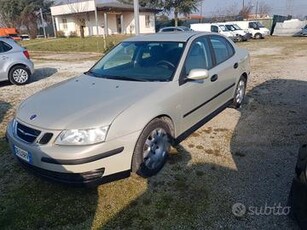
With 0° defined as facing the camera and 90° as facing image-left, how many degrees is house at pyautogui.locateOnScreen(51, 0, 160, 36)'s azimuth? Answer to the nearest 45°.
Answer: approximately 0°

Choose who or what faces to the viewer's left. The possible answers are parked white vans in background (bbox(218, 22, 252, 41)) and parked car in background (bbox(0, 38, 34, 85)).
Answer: parked car in background (bbox(0, 38, 34, 85))

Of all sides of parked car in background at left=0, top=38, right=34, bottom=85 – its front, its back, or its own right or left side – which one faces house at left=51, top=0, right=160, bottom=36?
right

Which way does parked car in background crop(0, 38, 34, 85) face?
to the viewer's left

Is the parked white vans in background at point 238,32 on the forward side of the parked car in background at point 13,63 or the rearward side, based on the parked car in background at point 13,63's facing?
on the rearward side

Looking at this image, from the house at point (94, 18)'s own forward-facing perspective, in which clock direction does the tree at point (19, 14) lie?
The tree is roughly at 4 o'clock from the house.

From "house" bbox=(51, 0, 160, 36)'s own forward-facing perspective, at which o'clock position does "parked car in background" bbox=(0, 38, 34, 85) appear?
The parked car in background is roughly at 12 o'clock from the house.

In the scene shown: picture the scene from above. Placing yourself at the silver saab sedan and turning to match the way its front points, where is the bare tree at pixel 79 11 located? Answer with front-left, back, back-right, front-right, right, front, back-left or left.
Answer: back-right

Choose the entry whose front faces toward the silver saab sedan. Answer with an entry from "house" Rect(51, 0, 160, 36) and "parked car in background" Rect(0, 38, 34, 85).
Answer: the house

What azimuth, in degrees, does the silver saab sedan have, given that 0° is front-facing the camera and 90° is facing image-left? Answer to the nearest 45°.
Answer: approximately 45°

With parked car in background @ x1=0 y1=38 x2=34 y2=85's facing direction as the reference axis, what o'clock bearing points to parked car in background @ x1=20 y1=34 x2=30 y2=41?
parked car in background @ x1=20 y1=34 x2=30 y2=41 is roughly at 3 o'clock from parked car in background @ x1=0 y1=38 x2=34 y2=85.

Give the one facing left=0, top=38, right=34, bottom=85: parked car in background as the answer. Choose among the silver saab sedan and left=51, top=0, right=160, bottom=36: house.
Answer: the house

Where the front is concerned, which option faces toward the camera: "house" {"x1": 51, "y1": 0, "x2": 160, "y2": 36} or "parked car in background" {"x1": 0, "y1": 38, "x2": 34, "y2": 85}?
the house
